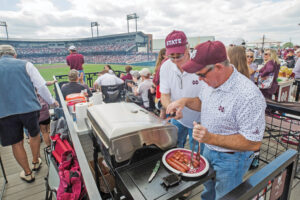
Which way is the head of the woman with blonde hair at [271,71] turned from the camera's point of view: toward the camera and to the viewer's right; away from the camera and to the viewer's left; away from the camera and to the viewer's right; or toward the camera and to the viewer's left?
toward the camera and to the viewer's left

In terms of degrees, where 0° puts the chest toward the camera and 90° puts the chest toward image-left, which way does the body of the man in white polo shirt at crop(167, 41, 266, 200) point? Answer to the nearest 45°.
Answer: approximately 45°

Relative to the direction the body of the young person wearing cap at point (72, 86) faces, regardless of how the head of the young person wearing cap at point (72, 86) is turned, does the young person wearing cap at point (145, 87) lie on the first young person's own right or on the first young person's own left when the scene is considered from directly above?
on the first young person's own right

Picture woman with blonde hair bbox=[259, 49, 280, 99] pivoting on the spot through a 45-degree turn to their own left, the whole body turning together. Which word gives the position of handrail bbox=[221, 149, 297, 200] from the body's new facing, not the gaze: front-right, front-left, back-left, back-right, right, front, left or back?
front-left

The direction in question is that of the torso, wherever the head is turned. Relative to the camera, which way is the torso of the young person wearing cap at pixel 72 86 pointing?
away from the camera

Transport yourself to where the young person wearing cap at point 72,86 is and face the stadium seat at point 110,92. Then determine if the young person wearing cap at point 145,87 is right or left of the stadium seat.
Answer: right
